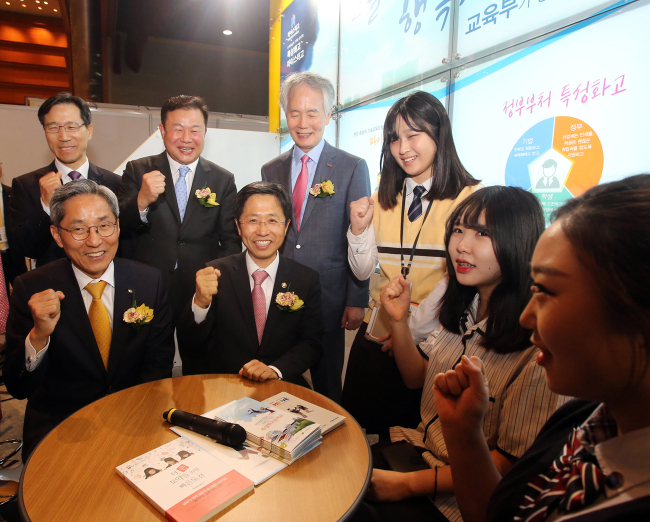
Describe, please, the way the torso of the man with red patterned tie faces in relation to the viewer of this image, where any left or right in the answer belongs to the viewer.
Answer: facing the viewer

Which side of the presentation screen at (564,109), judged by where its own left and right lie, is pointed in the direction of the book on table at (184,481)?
front

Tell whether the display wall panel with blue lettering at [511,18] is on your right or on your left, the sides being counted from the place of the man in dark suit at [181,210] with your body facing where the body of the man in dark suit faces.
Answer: on your left

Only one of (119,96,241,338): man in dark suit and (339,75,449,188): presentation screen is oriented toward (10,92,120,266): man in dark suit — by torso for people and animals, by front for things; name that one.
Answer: the presentation screen

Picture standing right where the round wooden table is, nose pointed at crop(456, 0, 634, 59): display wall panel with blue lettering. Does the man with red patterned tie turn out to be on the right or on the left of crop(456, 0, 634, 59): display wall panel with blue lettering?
left

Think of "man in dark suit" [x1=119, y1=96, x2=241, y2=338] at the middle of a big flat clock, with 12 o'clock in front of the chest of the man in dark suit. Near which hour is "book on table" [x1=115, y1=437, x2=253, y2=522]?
The book on table is roughly at 12 o'clock from the man in dark suit.

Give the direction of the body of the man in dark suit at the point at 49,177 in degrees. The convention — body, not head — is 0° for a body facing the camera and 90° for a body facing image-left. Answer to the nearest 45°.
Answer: approximately 0°

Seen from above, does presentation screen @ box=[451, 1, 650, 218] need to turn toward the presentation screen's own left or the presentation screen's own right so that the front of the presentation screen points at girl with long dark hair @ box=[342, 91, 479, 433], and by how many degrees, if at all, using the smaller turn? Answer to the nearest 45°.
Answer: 0° — it already faces them

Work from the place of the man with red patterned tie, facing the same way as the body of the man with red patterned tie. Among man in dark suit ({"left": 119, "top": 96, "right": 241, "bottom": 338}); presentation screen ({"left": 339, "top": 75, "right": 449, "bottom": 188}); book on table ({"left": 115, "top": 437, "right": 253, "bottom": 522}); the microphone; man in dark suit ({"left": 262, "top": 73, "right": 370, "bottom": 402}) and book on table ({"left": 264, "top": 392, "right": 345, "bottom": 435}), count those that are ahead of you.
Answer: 3

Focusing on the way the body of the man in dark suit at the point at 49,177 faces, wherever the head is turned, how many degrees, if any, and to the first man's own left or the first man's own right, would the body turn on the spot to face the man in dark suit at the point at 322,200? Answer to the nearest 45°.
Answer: approximately 45° to the first man's own left

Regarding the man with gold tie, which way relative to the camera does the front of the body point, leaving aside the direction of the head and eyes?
toward the camera
